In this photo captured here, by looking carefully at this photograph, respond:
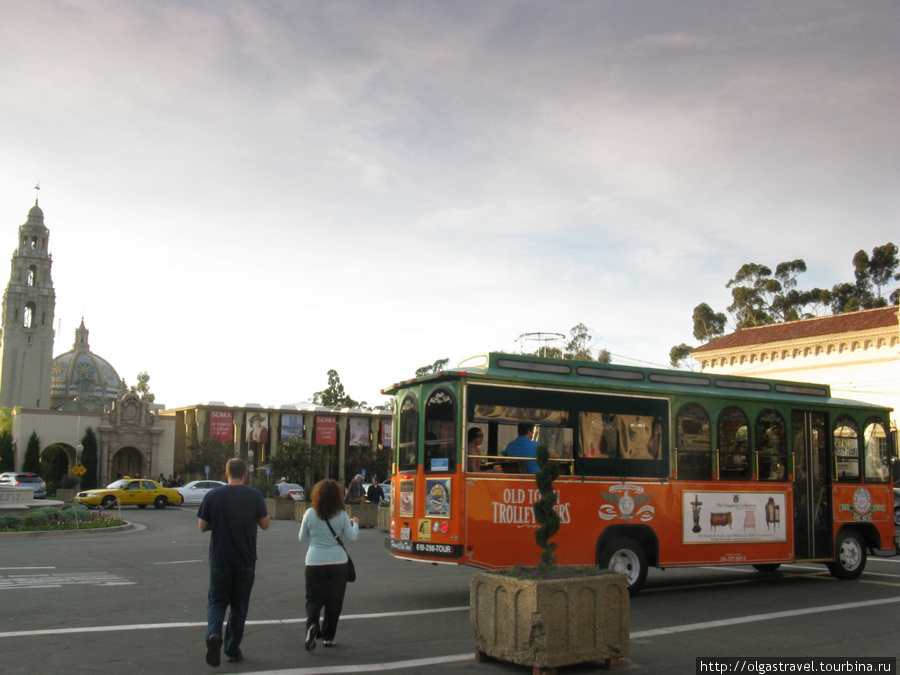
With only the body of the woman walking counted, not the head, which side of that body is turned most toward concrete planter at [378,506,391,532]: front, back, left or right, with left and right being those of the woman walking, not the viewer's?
front

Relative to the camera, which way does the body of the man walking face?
away from the camera

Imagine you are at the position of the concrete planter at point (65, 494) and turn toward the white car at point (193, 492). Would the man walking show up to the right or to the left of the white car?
right

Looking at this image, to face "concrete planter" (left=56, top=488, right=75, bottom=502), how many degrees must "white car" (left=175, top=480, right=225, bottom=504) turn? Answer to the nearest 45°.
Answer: approximately 45° to its right

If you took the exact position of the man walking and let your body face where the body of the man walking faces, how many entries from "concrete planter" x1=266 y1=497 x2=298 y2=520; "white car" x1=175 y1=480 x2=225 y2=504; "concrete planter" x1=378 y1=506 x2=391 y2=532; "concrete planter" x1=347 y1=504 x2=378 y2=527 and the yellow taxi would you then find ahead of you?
5

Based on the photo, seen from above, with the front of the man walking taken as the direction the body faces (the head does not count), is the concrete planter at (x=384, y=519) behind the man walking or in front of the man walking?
in front

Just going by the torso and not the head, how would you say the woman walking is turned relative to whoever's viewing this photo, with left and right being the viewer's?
facing away from the viewer

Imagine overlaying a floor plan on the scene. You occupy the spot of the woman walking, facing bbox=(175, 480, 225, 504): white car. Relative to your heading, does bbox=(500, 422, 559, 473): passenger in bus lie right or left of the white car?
right

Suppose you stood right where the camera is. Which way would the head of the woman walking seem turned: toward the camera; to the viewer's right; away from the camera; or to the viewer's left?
away from the camera

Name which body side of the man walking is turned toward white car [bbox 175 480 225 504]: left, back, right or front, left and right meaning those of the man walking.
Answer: front

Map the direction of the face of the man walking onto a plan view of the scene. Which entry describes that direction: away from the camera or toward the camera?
away from the camera

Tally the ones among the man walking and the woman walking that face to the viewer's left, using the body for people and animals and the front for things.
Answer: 0

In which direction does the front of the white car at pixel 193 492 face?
to the viewer's left
